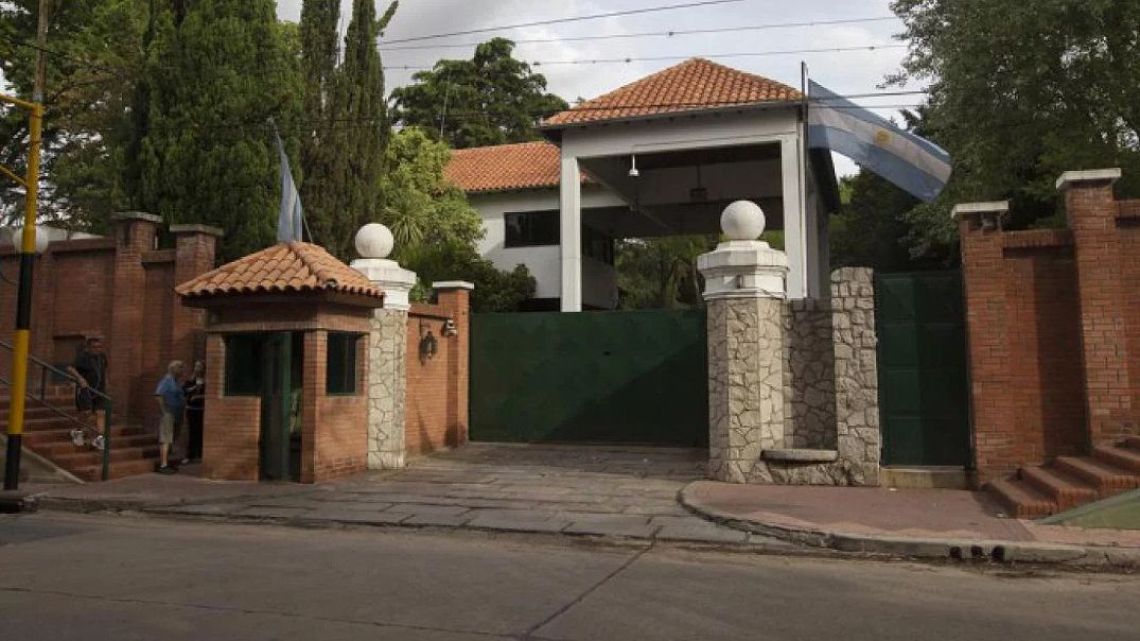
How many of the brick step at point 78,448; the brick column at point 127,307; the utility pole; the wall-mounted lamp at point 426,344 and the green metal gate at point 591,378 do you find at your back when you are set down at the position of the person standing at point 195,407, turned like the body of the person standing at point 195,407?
2

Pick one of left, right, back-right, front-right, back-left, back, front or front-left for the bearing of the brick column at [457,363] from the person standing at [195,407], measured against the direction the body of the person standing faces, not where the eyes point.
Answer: back

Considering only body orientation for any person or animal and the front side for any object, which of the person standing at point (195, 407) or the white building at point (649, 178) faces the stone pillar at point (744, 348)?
the white building

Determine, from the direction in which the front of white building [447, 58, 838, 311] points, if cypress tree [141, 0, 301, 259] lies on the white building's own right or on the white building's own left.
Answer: on the white building's own right

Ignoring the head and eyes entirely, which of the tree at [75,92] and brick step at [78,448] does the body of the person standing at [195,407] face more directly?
the brick step

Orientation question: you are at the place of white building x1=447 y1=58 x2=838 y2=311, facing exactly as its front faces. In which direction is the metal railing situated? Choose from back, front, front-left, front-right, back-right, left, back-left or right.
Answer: front-right

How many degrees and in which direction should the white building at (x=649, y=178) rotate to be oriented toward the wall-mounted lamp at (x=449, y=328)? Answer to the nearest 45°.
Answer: approximately 45° to its right

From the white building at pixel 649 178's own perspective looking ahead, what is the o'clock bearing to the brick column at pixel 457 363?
The brick column is roughly at 1 o'clock from the white building.

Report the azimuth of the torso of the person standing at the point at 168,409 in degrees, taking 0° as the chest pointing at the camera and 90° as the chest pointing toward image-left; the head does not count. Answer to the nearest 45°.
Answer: approximately 270°

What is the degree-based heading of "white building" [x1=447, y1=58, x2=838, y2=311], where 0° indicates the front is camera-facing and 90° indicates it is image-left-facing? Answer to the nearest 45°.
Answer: approximately 0°

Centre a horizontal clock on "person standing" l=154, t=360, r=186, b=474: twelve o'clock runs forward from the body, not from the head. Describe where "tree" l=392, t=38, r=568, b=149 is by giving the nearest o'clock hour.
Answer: The tree is roughly at 10 o'clock from the person standing.

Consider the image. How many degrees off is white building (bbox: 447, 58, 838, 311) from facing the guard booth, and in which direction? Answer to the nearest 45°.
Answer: approximately 45° to its right

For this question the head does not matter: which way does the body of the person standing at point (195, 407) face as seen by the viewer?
to the viewer's left
